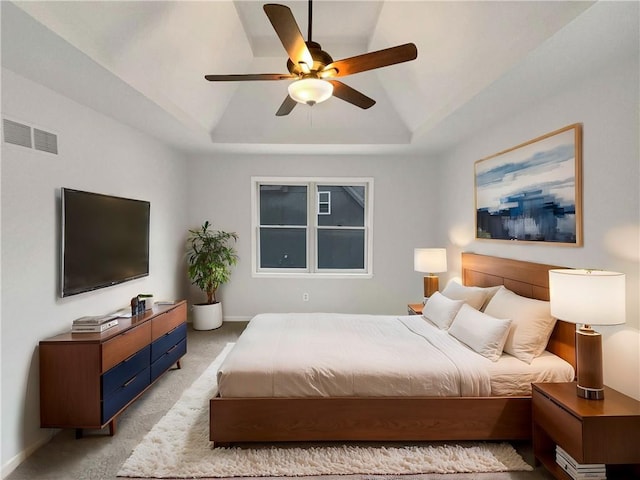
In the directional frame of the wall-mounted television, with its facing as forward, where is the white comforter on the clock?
The white comforter is roughly at 12 o'clock from the wall-mounted television.

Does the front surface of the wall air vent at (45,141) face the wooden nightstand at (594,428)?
yes

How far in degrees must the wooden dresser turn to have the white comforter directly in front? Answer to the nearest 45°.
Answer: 0° — it already faces it

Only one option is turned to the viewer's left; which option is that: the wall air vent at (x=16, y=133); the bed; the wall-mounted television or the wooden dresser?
the bed

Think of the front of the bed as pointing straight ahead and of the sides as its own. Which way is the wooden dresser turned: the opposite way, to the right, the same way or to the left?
the opposite way

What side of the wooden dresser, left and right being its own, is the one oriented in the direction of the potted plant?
left

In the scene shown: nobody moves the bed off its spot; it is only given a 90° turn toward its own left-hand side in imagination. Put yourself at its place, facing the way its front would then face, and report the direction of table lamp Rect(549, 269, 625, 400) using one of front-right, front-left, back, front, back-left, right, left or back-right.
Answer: left

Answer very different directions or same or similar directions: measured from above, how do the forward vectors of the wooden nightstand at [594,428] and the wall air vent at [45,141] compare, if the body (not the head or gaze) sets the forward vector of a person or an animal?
very different directions

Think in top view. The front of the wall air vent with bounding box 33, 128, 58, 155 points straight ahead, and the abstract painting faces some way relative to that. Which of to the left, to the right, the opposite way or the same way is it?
the opposite way

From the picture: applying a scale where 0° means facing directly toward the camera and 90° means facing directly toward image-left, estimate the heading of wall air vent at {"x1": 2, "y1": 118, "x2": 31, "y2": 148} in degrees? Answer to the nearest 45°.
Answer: approximately 315°

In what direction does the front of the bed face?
to the viewer's left
